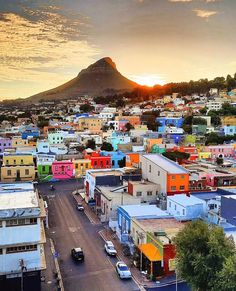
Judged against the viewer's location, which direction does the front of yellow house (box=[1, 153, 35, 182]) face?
facing the viewer

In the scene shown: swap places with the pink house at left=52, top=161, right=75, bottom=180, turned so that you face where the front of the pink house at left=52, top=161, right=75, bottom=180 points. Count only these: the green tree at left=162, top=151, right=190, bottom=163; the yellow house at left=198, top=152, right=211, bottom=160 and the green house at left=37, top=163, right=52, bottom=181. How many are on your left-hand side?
2

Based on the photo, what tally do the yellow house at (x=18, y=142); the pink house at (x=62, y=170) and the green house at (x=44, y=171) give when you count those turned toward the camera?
3

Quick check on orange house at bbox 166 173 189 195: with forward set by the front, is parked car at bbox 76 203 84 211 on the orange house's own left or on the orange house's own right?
on the orange house's own right

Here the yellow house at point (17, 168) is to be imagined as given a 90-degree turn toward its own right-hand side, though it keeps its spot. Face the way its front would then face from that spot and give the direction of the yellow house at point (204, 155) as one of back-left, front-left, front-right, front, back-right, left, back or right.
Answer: back

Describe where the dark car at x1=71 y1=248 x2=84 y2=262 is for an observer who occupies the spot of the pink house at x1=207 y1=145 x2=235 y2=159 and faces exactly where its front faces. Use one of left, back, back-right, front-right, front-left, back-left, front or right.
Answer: front

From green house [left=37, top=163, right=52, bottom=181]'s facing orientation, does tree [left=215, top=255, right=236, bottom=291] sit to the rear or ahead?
ahead

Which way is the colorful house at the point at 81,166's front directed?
toward the camera

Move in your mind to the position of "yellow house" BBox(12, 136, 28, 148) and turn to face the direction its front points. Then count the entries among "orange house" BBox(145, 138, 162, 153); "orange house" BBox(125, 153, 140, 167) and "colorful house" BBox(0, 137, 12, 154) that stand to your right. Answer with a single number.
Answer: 1

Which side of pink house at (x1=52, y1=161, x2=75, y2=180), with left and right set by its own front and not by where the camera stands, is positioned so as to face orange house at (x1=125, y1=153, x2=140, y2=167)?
left

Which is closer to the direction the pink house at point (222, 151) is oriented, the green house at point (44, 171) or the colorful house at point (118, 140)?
the green house

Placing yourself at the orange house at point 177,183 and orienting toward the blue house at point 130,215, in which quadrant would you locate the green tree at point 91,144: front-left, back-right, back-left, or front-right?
back-right
